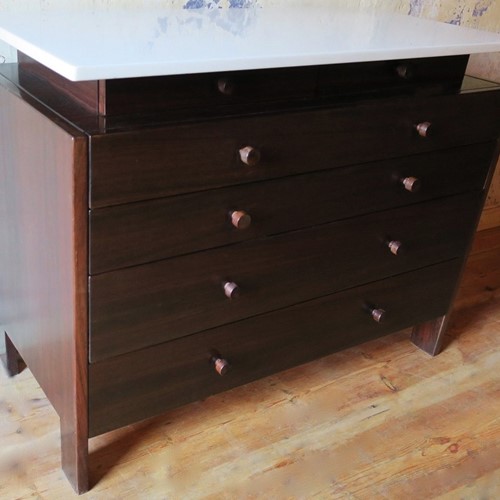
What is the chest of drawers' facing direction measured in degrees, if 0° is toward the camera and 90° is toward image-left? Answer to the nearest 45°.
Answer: approximately 315°
